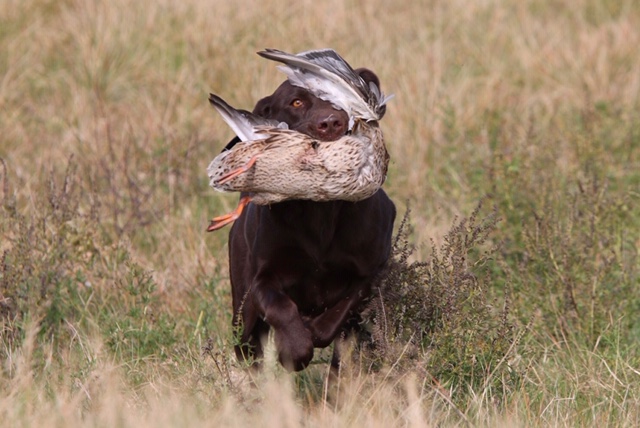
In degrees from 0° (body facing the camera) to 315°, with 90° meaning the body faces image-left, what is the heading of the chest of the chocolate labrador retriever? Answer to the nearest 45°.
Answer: approximately 0°
